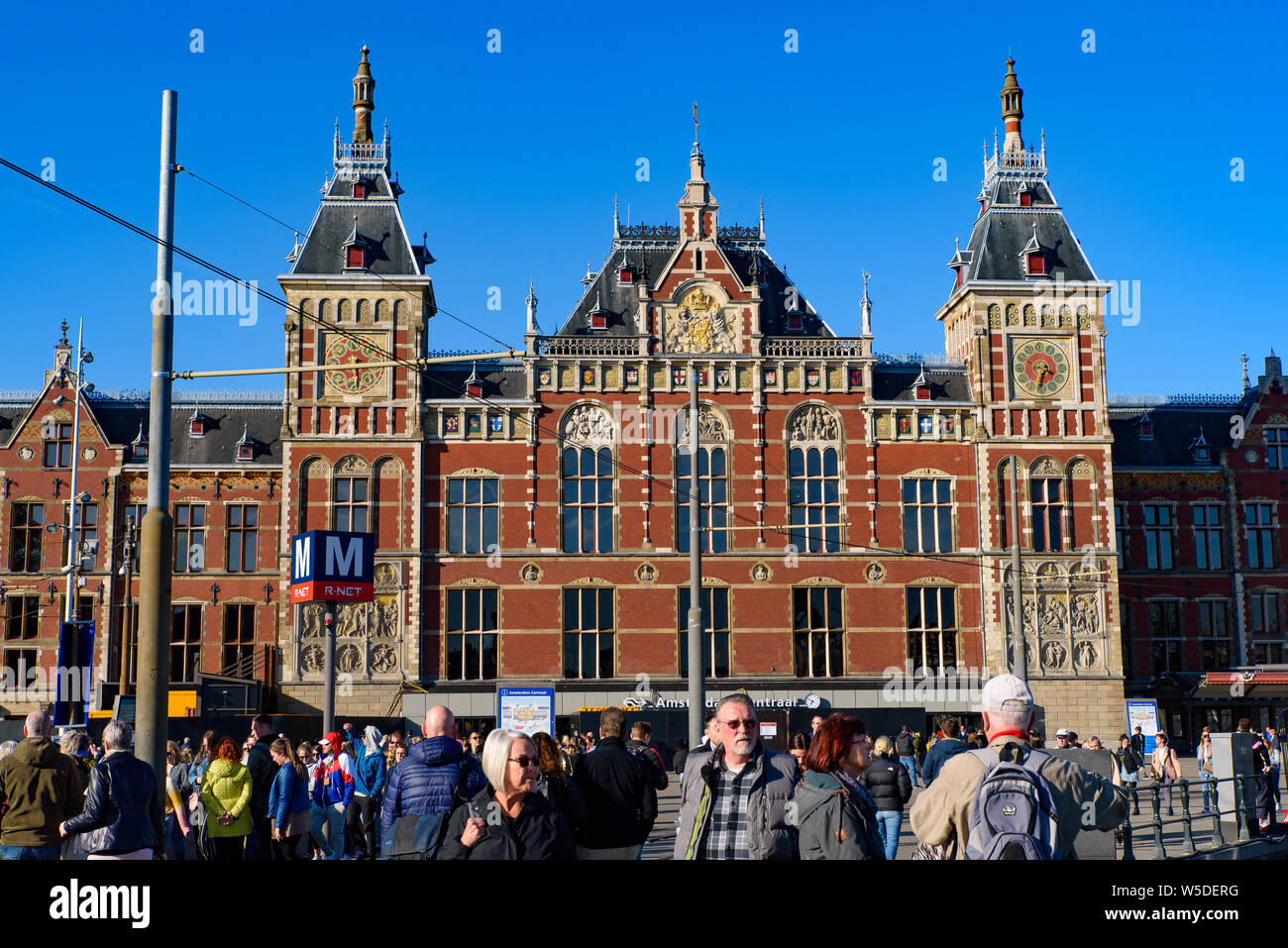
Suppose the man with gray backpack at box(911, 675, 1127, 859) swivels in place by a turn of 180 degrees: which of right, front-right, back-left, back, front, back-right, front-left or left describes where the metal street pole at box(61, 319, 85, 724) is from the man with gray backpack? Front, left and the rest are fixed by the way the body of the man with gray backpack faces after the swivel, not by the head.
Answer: back-right

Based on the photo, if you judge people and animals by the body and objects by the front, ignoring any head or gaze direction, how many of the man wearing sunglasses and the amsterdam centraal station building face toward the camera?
2

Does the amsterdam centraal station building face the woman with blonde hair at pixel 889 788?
yes

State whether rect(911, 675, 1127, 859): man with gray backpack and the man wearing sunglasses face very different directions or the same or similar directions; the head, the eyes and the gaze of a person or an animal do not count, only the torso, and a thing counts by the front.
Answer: very different directions

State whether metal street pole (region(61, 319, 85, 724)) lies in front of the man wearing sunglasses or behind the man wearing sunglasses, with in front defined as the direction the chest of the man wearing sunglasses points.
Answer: behind

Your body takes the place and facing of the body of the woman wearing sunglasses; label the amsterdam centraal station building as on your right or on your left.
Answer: on your left

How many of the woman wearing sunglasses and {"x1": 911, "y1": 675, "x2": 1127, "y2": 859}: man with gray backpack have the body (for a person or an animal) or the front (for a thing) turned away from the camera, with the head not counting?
1

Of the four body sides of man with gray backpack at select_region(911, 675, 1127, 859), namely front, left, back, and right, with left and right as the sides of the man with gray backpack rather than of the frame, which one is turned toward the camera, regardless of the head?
back

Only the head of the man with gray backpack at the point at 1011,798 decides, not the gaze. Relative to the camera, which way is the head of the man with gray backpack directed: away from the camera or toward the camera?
away from the camera

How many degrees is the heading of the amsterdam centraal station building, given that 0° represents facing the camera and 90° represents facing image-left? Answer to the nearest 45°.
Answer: approximately 0°
